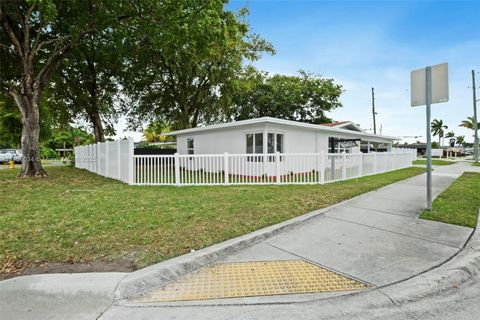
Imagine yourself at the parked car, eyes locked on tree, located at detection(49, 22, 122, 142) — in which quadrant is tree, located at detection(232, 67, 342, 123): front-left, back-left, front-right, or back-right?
front-left

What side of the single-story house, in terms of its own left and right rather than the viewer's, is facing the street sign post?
front

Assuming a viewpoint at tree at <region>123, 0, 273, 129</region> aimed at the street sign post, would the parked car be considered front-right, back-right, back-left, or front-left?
back-right

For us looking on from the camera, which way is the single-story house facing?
facing the viewer and to the right of the viewer

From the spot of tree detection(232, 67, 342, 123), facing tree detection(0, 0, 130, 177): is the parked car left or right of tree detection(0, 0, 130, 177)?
right

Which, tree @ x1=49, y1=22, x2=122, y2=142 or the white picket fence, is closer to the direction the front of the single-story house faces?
the white picket fence

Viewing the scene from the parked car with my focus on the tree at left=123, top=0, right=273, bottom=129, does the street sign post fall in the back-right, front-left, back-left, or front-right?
front-right

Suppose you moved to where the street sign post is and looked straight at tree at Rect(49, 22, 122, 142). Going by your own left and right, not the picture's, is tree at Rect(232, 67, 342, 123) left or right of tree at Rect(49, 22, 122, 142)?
right

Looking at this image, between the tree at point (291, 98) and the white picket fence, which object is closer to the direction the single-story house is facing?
the white picket fence

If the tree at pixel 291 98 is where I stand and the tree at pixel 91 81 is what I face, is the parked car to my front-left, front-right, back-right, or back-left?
front-right

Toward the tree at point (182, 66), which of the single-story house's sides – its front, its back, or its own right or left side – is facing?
back

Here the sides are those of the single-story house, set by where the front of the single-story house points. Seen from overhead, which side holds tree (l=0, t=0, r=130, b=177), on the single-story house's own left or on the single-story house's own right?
on the single-story house's own right

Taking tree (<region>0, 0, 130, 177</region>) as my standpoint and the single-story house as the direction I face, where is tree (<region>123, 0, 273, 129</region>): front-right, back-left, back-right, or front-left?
front-left
